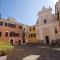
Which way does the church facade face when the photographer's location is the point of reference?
facing the viewer and to the left of the viewer

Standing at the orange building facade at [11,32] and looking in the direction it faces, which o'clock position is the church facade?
The church facade is roughly at 11 o'clock from the orange building facade.

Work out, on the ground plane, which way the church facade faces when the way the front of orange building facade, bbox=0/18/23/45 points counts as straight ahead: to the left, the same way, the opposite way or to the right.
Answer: to the right

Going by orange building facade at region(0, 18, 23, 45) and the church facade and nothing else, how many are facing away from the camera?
0

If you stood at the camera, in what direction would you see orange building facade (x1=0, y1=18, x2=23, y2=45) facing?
facing the viewer and to the right of the viewer

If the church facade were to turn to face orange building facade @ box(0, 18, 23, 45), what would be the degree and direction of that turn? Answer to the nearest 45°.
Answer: approximately 45° to its right
